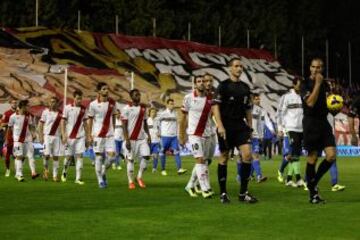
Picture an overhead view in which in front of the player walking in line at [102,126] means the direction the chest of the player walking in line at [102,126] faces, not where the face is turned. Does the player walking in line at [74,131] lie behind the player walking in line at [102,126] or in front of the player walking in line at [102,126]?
behind

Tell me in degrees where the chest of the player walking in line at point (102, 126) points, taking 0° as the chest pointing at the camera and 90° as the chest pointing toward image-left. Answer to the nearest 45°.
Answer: approximately 0°

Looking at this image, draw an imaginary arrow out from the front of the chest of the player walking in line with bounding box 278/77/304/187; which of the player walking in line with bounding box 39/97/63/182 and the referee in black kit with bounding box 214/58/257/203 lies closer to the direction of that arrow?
the referee in black kit

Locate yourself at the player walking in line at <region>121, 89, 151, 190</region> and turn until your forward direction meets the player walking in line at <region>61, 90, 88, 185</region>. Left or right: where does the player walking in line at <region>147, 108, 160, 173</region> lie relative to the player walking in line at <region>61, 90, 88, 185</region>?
right

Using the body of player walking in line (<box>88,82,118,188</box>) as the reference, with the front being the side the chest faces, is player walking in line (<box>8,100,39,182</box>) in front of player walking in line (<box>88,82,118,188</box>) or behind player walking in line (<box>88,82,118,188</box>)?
behind

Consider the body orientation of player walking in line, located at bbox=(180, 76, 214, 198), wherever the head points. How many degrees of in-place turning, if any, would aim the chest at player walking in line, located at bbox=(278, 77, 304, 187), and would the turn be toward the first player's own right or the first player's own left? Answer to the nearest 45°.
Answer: approximately 90° to the first player's own left

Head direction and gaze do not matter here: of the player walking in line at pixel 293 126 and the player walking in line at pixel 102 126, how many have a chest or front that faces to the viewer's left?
0

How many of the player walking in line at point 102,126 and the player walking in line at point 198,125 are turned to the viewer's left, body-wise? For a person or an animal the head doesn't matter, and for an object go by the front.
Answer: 0

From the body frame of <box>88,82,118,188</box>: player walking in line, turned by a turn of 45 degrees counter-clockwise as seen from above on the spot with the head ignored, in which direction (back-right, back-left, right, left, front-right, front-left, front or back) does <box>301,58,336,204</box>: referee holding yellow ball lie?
front

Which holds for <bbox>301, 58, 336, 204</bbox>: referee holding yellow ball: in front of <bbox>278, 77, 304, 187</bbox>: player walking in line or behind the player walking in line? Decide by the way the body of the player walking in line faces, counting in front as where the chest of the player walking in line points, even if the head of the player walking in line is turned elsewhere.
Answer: in front

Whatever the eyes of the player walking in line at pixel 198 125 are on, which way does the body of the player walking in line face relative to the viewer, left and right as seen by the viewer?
facing the viewer and to the right of the viewer

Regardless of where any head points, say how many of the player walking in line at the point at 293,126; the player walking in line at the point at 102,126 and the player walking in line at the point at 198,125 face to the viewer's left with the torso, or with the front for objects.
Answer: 0

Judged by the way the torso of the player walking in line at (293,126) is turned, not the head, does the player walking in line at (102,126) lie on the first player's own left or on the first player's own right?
on the first player's own right
